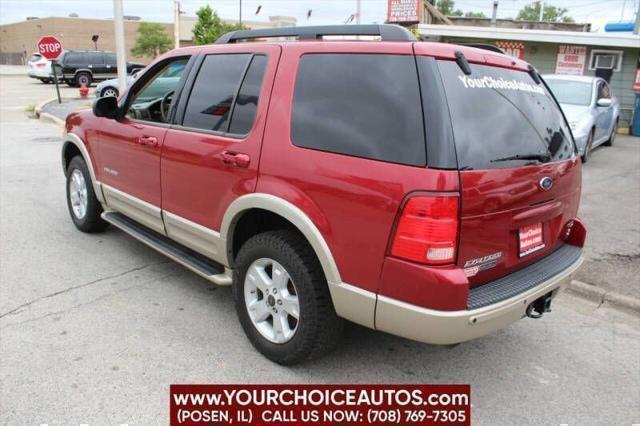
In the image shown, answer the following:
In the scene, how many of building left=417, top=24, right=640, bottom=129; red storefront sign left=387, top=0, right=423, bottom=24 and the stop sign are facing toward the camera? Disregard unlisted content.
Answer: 3

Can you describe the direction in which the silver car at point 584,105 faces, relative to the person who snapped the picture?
facing the viewer and to the left of the viewer

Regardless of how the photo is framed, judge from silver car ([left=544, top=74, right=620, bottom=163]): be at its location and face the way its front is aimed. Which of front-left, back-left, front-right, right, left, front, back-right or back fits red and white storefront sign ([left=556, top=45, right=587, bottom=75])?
back-right

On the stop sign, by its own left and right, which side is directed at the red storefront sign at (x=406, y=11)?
left

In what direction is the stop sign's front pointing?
toward the camera

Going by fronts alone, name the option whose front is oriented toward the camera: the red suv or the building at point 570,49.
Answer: the building

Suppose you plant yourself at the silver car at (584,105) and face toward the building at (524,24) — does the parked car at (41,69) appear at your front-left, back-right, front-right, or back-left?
front-left

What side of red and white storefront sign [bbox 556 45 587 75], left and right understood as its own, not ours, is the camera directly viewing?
front

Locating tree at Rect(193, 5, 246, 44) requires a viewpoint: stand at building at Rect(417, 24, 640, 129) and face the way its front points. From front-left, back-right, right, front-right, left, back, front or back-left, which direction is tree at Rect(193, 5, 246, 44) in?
back-right

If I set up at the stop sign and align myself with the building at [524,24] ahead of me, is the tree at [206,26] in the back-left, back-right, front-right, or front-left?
front-left

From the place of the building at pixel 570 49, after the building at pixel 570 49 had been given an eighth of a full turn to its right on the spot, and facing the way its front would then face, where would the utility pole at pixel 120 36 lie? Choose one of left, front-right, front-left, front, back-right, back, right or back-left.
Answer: front

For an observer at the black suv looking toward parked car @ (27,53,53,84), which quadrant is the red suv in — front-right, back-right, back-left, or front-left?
back-left

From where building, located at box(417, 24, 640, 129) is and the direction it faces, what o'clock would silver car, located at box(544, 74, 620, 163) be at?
The silver car is roughly at 12 o'clock from the building.

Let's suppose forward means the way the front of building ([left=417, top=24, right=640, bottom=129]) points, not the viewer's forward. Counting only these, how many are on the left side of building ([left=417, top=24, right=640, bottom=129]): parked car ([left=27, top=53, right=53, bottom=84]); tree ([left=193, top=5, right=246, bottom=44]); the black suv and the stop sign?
0

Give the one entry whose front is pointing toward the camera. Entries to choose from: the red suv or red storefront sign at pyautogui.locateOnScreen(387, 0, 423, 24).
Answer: the red storefront sign

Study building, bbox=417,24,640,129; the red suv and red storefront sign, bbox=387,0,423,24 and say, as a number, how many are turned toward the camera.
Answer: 2

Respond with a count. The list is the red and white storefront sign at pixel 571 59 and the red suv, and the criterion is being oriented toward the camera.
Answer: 1

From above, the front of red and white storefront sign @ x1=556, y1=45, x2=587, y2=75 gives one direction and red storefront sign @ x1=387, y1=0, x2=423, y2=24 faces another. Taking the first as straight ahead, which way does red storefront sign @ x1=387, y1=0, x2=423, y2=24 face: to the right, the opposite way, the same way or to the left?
the same way

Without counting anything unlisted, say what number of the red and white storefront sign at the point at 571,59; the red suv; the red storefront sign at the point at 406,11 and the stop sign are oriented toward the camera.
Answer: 3
